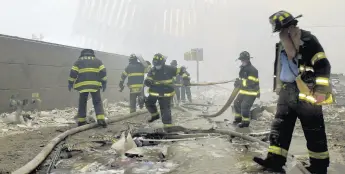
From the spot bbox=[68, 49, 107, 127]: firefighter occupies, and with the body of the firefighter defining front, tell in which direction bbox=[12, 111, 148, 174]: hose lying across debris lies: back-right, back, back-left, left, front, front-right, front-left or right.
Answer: back

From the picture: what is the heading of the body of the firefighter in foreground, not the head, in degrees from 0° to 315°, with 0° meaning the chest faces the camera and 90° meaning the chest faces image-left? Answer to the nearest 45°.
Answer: approximately 45°

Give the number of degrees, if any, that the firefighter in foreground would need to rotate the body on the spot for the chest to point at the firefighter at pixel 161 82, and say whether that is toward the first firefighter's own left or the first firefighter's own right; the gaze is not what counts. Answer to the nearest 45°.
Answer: approximately 90° to the first firefighter's own right

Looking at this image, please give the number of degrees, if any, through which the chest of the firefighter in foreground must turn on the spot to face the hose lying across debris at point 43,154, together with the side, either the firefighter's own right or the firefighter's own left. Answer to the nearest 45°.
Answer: approximately 45° to the firefighter's own right

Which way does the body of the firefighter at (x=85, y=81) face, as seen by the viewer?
away from the camera

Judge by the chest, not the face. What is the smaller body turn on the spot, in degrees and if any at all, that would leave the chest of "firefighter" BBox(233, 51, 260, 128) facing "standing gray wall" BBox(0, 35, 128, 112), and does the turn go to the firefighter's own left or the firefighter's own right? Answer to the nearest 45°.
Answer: approximately 45° to the firefighter's own right

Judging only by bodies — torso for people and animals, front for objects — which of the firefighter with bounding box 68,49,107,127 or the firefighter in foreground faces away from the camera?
the firefighter
